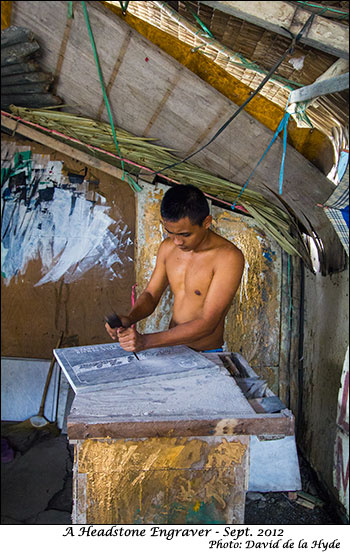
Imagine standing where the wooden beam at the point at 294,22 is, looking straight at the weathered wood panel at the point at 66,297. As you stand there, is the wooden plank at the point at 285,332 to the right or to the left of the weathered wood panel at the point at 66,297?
right

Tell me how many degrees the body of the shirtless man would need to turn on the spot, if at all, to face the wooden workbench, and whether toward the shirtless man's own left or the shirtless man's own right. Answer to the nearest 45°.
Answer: approximately 45° to the shirtless man's own left

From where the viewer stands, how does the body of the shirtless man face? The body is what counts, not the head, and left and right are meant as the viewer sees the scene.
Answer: facing the viewer and to the left of the viewer

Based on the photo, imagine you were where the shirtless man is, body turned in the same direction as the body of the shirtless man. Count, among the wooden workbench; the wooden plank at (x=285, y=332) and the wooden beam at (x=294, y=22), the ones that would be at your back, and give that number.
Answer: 1

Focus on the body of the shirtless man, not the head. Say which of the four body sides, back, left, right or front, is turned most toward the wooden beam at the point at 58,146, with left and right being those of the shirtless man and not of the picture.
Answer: right

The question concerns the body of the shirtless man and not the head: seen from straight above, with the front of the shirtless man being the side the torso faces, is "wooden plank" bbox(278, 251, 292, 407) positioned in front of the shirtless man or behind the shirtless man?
behind

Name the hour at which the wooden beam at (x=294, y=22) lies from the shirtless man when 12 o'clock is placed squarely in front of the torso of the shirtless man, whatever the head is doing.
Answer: The wooden beam is roughly at 10 o'clock from the shirtless man.

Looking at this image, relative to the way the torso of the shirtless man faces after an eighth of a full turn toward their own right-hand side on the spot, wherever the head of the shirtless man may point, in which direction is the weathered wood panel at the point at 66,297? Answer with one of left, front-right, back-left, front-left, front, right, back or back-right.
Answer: front-right

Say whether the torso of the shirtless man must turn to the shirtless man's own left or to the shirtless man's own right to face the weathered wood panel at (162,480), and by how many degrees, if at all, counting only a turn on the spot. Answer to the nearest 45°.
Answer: approximately 45° to the shirtless man's own left
